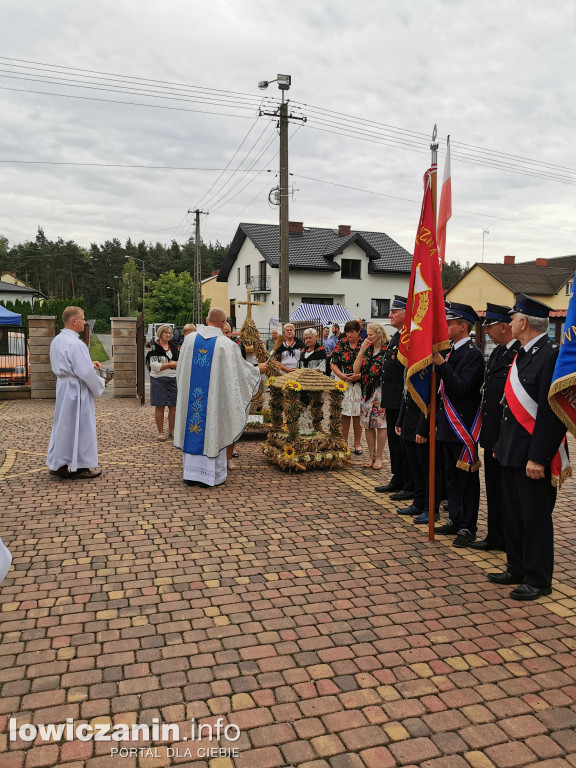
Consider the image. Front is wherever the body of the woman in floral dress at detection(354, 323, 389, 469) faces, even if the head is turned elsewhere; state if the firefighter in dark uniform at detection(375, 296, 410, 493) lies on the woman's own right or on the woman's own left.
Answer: on the woman's own left

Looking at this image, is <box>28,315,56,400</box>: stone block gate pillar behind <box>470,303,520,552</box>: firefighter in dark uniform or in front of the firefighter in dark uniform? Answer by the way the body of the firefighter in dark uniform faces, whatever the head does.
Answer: in front

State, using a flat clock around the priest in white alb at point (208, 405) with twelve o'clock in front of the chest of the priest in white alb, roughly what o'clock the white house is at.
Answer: The white house is roughly at 11 o'clock from the priest in white alb.

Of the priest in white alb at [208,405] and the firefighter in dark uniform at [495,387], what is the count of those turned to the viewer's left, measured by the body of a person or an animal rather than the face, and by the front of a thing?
1

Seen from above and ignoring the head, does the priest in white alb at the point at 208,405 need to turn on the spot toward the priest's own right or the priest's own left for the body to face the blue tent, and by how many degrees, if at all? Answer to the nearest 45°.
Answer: approximately 90° to the priest's own left

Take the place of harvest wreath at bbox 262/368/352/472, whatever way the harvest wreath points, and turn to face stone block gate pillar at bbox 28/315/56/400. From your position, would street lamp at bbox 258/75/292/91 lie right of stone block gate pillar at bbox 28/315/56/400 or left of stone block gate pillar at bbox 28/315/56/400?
right

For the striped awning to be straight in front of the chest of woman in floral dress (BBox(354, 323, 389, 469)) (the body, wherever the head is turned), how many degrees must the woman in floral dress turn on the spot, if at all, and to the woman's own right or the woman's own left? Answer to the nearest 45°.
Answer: approximately 135° to the woman's own right

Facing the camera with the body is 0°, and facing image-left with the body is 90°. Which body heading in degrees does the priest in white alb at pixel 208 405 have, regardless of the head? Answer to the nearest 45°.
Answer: approximately 225°

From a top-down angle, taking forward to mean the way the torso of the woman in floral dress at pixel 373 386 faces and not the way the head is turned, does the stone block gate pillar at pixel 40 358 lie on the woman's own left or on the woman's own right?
on the woman's own right

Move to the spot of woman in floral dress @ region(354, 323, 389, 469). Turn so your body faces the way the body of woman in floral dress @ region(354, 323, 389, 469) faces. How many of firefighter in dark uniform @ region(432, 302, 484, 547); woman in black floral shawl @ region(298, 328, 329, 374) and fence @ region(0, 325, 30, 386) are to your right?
2

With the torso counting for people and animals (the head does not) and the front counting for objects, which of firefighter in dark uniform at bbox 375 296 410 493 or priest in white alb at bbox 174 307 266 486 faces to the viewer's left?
the firefighter in dark uniform

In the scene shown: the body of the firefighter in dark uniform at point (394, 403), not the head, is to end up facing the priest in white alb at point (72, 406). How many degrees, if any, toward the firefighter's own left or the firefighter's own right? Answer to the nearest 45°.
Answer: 0° — they already face them

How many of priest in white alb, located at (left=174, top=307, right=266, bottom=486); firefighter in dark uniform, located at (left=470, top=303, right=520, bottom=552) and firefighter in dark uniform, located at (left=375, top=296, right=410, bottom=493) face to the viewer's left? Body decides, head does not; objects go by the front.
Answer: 2

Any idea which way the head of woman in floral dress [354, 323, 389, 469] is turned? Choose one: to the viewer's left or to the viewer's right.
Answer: to the viewer's left

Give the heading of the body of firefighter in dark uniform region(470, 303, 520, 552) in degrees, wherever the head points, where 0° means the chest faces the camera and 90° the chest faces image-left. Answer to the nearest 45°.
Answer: approximately 90°

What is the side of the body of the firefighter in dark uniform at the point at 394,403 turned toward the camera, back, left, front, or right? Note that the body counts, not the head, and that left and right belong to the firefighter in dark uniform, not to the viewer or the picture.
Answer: left

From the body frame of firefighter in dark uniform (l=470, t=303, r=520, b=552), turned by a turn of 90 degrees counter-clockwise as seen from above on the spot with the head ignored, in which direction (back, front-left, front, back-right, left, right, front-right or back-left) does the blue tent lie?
back-right

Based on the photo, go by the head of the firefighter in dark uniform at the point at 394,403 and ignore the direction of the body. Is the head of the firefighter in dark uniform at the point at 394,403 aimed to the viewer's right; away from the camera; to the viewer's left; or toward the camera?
to the viewer's left

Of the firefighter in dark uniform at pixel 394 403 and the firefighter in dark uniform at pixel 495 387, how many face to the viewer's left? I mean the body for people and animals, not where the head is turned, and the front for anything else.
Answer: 2
